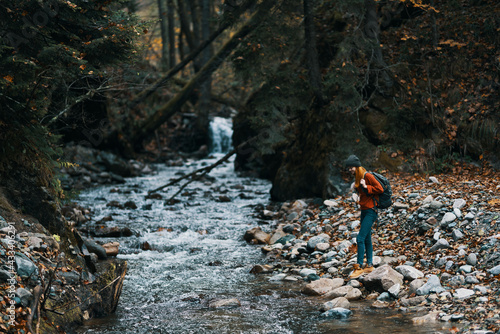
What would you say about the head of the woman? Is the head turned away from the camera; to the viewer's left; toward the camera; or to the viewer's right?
to the viewer's left

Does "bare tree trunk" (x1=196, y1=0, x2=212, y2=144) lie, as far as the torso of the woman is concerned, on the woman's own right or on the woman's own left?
on the woman's own right

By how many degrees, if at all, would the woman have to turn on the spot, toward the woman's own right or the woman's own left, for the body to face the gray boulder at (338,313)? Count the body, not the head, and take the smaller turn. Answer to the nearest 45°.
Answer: approximately 90° to the woman's own left

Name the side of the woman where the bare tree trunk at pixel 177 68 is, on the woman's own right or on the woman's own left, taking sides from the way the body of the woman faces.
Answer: on the woman's own right

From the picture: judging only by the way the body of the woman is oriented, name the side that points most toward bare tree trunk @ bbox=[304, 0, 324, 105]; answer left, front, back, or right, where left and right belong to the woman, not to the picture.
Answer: right

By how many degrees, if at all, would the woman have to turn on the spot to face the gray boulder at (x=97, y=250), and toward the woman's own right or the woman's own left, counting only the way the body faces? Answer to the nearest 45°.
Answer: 0° — they already face it

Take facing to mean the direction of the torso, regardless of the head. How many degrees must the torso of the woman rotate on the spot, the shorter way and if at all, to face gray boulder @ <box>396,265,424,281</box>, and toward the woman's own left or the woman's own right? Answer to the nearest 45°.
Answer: approximately 135° to the woman's own left

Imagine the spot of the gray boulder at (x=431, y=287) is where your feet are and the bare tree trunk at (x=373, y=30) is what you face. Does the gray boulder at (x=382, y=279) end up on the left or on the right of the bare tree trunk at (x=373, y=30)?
left

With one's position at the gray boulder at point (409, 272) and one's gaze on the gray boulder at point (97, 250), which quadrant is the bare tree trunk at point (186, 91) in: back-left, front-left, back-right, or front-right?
front-right

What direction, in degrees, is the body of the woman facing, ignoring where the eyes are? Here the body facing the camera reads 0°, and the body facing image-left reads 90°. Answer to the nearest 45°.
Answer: approximately 90°
